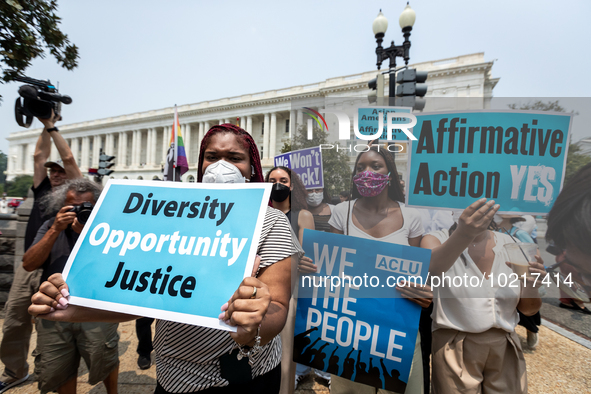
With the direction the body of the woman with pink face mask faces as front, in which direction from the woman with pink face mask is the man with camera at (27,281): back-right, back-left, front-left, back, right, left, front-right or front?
right

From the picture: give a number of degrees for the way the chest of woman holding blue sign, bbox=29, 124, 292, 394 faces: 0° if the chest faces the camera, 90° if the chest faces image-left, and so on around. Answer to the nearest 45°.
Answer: approximately 0°

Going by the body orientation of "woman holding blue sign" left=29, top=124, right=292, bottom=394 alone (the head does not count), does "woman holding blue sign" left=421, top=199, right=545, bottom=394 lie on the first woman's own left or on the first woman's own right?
on the first woman's own left

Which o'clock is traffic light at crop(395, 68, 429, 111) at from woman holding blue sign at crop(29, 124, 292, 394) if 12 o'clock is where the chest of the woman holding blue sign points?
The traffic light is roughly at 8 o'clock from the woman holding blue sign.

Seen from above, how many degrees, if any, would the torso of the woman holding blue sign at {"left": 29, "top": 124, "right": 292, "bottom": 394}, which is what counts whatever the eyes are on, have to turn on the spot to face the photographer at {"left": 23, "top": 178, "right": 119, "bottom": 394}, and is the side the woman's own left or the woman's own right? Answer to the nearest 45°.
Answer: approximately 135° to the woman's own right

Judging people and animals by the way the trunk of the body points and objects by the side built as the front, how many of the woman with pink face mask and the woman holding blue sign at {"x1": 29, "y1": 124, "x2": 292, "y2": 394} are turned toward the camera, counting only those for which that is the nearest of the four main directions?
2

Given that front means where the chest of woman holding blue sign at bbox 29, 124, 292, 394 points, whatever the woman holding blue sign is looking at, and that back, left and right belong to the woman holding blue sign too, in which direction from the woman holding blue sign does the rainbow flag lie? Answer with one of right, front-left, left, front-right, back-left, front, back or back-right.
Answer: back

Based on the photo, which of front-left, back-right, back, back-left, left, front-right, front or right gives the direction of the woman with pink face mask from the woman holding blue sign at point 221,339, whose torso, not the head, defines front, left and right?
left

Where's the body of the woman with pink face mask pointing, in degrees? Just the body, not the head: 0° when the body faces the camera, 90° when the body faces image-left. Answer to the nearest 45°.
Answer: approximately 0°

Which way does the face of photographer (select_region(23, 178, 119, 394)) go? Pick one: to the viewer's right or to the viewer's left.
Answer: to the viewer's right
